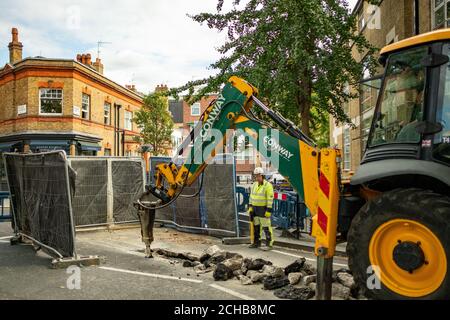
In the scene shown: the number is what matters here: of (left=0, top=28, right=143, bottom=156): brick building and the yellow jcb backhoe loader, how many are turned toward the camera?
1

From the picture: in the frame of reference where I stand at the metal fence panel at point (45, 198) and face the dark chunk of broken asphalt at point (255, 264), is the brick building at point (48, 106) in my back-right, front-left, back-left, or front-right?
back-left

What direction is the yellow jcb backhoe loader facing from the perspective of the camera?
to the viewer's right

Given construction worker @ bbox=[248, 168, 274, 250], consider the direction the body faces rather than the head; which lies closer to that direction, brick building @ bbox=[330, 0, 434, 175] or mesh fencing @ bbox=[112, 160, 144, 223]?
the mesh fencing

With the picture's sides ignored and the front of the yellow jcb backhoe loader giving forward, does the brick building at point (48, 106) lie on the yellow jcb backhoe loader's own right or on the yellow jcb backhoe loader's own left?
on the yellow jcb backhoe loader's own left

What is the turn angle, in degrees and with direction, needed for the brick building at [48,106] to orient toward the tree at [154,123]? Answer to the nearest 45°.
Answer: approximately 135° to its left

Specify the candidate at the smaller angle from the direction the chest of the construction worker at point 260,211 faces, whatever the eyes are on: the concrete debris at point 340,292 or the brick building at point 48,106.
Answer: the concrete debris

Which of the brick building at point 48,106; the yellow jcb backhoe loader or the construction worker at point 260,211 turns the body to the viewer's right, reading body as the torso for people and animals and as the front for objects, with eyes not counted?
the yellow jcb backhoe loader

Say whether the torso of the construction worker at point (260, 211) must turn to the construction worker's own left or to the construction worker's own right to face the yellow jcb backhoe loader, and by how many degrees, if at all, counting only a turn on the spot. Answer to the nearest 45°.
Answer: approximately 45° to the construction worker's own left

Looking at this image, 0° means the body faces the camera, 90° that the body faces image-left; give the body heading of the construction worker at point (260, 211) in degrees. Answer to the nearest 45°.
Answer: approximately 45°

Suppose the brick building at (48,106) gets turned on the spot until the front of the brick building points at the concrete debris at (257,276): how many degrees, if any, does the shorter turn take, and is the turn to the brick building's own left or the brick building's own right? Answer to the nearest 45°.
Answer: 0° — it already faces it
